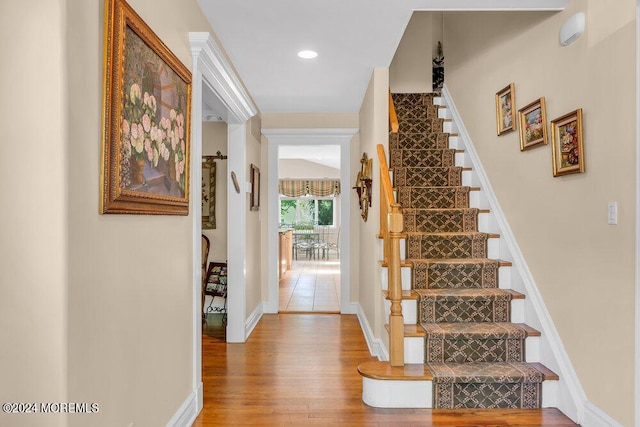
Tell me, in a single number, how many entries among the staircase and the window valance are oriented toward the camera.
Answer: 2

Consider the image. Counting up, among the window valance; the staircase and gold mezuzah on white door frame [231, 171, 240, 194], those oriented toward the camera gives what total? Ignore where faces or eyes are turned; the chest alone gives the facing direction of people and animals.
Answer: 3

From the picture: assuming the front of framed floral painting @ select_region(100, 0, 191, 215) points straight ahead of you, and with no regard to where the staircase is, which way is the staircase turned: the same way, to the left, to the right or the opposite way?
to the right

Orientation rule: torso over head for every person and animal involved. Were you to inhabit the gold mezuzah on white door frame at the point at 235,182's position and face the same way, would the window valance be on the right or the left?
on its left

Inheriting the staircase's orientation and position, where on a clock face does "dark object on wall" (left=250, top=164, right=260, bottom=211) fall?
The dark object on wall is roughly at 4 o'clock from the staircase.

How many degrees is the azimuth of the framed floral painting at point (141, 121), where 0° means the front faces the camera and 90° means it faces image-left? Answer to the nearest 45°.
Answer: approximately 315°

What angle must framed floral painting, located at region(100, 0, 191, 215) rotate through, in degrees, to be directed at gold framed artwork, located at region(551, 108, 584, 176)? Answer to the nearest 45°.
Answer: approximately 45° to its left

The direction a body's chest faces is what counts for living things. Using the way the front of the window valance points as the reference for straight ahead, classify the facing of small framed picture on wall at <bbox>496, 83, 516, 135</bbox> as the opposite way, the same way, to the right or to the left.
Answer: to the right
